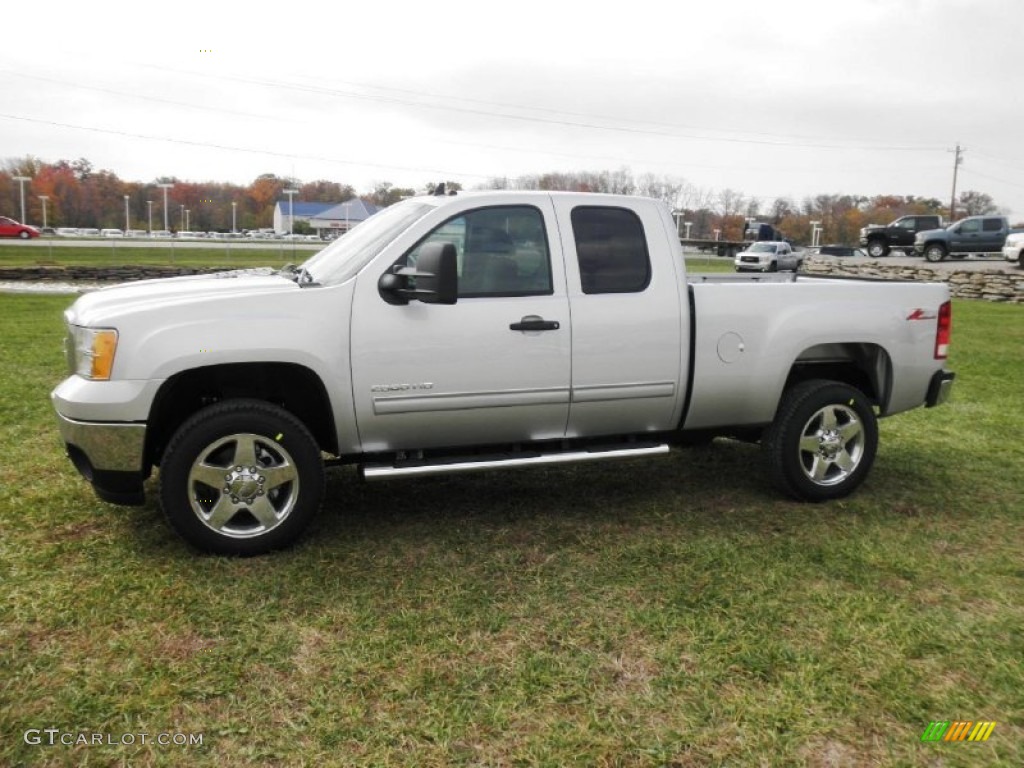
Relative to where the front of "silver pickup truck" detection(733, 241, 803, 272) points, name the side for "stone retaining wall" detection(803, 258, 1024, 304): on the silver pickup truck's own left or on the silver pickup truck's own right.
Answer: on the silver pickup truck's own left

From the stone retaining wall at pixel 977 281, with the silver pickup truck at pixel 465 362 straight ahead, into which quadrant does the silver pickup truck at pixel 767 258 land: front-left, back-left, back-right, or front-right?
back-right

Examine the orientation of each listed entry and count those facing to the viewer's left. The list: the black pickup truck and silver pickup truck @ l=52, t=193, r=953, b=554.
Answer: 2

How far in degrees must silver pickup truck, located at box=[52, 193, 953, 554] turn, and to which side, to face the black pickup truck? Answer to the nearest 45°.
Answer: approximately 135° to its right

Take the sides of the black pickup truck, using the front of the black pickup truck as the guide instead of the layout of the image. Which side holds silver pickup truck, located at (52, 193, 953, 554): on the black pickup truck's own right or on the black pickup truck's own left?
on the black pickup truck's own left

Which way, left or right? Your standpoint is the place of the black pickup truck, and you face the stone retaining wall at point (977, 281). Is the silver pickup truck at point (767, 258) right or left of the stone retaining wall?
right

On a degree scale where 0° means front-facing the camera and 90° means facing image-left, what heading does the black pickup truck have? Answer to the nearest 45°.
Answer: approximately 90°

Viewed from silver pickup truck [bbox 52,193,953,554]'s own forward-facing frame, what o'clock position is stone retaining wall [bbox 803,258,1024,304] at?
The stone retaining wall is roughly at 4 o'clock from the silver pickup truck.

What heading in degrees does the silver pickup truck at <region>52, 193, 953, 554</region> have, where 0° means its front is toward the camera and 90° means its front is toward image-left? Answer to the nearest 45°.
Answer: approximately 90°

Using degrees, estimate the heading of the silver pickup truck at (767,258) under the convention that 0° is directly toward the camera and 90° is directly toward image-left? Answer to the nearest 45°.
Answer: approximately 45°

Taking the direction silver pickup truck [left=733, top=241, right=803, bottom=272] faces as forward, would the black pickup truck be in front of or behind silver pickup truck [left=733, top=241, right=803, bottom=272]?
behind
